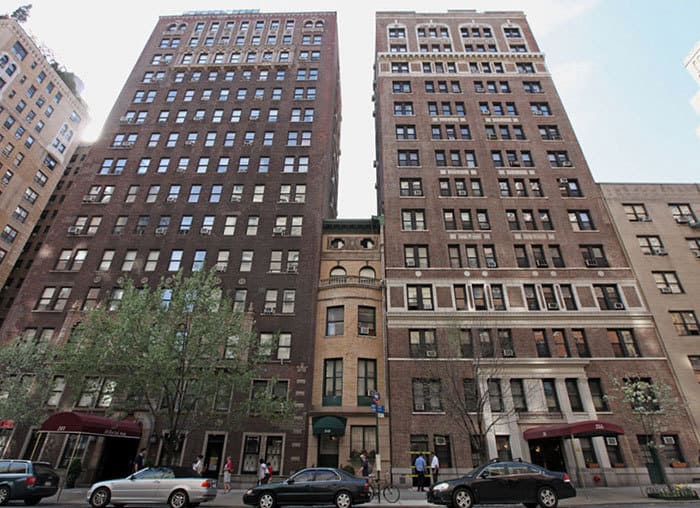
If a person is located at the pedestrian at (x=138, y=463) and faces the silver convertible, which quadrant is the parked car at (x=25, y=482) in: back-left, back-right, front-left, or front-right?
front-right

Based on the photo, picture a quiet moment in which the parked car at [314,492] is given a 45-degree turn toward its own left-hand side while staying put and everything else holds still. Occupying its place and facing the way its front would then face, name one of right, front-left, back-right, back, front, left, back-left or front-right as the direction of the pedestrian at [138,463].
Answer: right

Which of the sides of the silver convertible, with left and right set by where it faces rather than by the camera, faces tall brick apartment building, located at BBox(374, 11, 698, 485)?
back

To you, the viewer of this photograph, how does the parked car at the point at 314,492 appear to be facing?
facing to the left of the viewer

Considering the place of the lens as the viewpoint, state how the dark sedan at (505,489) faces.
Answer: facing to the left of the viewer

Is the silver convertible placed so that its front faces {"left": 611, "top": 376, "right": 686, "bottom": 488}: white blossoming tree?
no

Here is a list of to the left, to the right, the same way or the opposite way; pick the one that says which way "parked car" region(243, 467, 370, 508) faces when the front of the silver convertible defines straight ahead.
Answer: the same way

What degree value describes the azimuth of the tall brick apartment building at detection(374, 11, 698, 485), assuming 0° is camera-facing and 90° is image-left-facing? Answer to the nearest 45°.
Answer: approximately 0°

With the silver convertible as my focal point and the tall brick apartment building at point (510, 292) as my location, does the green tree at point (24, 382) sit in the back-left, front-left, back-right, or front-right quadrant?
front-right

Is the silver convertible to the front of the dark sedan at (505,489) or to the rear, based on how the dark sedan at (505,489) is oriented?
to the front

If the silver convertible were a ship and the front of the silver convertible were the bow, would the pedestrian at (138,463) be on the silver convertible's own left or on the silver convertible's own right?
on the silver convertible's own right

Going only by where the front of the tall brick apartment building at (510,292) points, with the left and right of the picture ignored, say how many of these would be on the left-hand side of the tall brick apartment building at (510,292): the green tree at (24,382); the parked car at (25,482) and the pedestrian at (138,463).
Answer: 0

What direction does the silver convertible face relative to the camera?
to the viewer's left

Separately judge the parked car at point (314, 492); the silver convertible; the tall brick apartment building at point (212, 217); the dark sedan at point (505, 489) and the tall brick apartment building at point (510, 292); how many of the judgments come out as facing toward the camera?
2

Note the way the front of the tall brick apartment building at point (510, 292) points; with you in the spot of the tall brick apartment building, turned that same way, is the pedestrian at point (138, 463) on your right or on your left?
on your right

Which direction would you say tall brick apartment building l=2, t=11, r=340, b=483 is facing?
toward the camera
